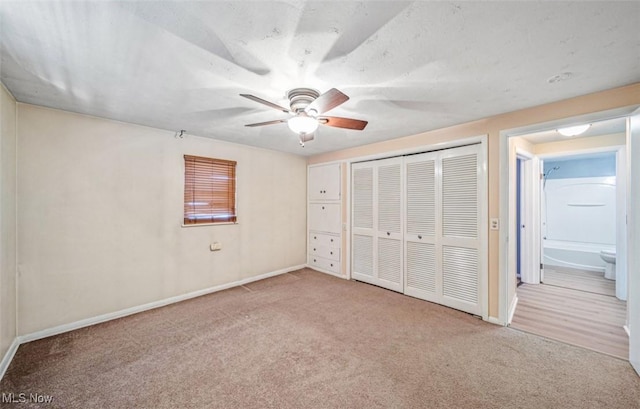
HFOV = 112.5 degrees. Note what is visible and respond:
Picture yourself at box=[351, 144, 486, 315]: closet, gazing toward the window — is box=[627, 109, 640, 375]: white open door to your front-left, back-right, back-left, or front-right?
back-left

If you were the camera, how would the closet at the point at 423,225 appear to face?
facing the viewer and to the left of the viewer

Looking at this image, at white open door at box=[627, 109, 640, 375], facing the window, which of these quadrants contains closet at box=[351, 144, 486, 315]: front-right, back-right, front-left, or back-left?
front-right

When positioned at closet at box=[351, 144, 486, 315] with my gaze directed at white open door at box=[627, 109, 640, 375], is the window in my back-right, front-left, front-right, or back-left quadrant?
back-right

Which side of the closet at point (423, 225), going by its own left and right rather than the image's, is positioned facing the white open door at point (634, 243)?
left

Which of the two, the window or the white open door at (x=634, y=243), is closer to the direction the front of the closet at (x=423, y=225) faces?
the window

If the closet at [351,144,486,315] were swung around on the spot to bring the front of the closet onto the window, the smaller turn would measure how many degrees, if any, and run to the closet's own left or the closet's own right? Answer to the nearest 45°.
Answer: approximately 45° to the closet's own right
